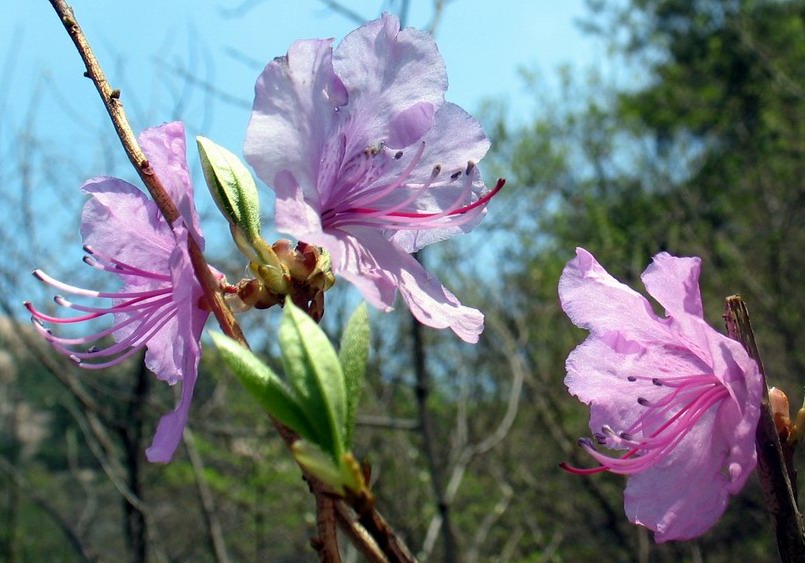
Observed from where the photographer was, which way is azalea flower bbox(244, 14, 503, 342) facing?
facing the viewer and to the right of the viewer

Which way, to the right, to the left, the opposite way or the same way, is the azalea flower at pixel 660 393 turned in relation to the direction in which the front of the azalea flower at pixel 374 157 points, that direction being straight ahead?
to the right

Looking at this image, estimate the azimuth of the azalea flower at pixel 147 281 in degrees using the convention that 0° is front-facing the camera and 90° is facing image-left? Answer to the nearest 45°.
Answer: approximately 90°

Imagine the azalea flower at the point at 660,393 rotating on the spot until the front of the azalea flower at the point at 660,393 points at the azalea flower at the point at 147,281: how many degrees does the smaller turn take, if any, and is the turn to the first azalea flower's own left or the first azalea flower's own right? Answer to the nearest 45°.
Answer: approximately 45° to the first azalea flower's own right

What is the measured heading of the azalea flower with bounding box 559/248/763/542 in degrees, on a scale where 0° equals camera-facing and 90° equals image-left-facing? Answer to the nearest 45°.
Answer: approximately 45°

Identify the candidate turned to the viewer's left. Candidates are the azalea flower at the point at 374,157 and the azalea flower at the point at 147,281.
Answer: the azalea flower at the point at 147,281

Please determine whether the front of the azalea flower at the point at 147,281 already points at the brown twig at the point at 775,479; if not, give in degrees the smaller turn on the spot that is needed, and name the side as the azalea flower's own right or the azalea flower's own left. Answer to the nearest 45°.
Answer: approximately 135° to the azalea flower's own left

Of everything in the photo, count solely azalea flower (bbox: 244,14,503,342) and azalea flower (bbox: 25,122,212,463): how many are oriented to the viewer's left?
1
